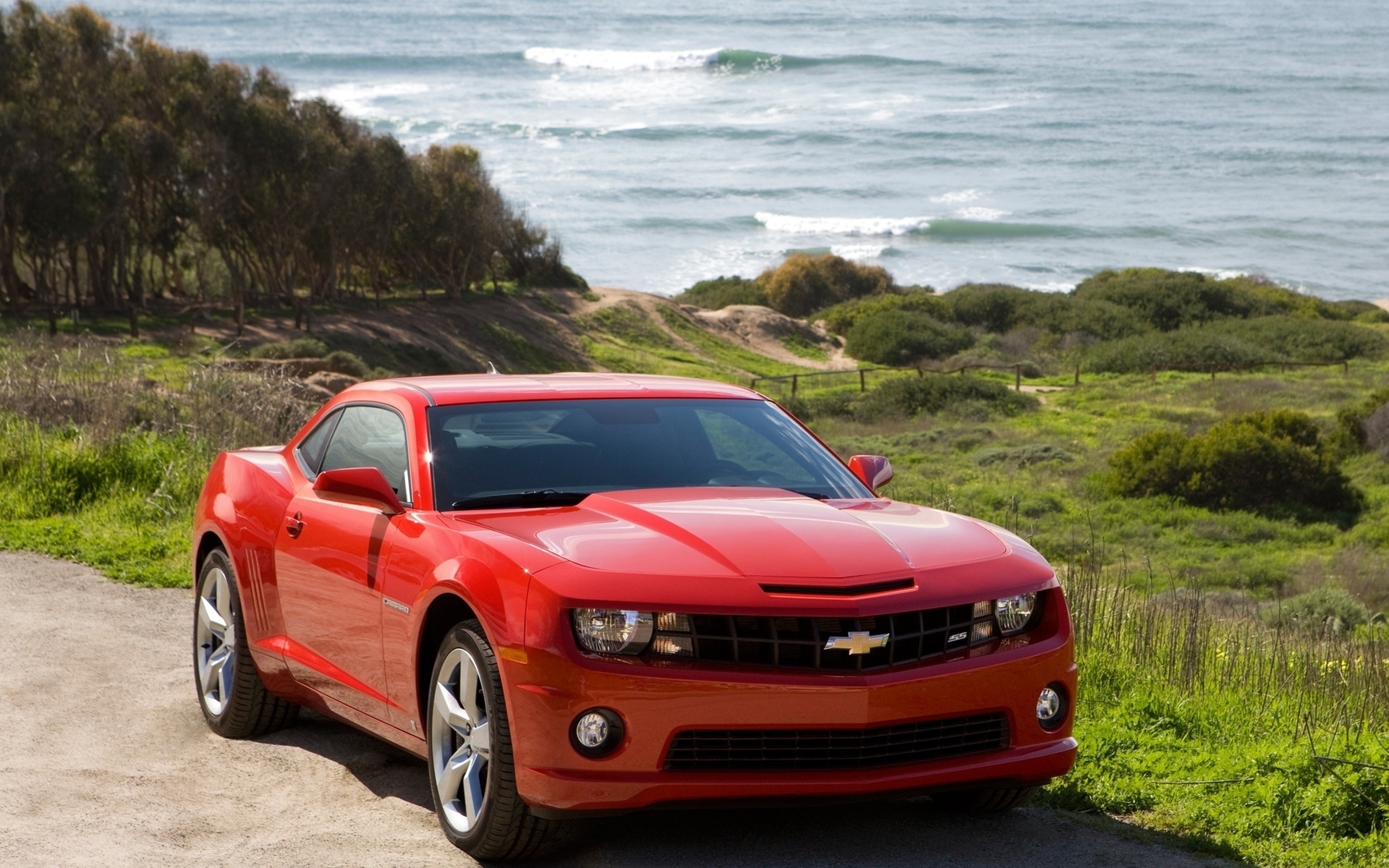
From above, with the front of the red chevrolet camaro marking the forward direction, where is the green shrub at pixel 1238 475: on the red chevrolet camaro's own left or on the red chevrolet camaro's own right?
on the red chevrolet camaro's own left

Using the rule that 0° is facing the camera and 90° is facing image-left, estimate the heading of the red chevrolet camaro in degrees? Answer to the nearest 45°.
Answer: approximately 315°

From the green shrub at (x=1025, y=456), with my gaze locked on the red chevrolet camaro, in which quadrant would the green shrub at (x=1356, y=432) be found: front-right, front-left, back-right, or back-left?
back-left

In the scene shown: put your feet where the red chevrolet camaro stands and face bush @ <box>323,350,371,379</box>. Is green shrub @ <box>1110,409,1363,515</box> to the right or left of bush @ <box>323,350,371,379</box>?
right

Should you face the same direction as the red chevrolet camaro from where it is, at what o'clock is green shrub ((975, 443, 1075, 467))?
The green shrub is roughly at 8 o'clock from the red chevrolet camaro.

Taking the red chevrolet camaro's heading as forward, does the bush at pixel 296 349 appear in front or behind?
behind

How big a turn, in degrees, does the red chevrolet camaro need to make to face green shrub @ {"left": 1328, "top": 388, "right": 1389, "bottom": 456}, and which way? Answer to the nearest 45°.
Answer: approximately 90° to its left

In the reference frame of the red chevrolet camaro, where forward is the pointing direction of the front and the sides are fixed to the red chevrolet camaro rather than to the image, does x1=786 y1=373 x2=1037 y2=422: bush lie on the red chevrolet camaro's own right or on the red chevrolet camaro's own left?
on the red chevrolet camaro's own left

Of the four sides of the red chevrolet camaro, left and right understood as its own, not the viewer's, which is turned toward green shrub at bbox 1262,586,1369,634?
left

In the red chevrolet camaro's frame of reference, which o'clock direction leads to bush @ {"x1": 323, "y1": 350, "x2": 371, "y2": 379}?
The bush is roughly at 7 o'clock from the red chevrolet camaro.
